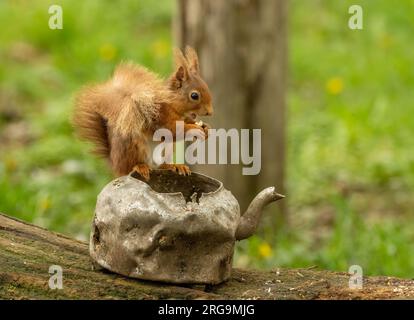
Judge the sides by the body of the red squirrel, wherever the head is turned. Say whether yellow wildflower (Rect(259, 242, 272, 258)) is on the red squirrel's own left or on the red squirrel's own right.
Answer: on the red squirrel's own left

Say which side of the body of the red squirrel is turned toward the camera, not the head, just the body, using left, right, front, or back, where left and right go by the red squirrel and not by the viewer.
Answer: right

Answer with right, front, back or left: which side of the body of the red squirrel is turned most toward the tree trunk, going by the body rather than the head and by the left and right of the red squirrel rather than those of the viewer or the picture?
left

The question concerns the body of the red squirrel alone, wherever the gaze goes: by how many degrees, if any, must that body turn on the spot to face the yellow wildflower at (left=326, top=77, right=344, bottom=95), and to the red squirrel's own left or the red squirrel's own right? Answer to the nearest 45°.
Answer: approximately 45° to the red squirrel's own left
